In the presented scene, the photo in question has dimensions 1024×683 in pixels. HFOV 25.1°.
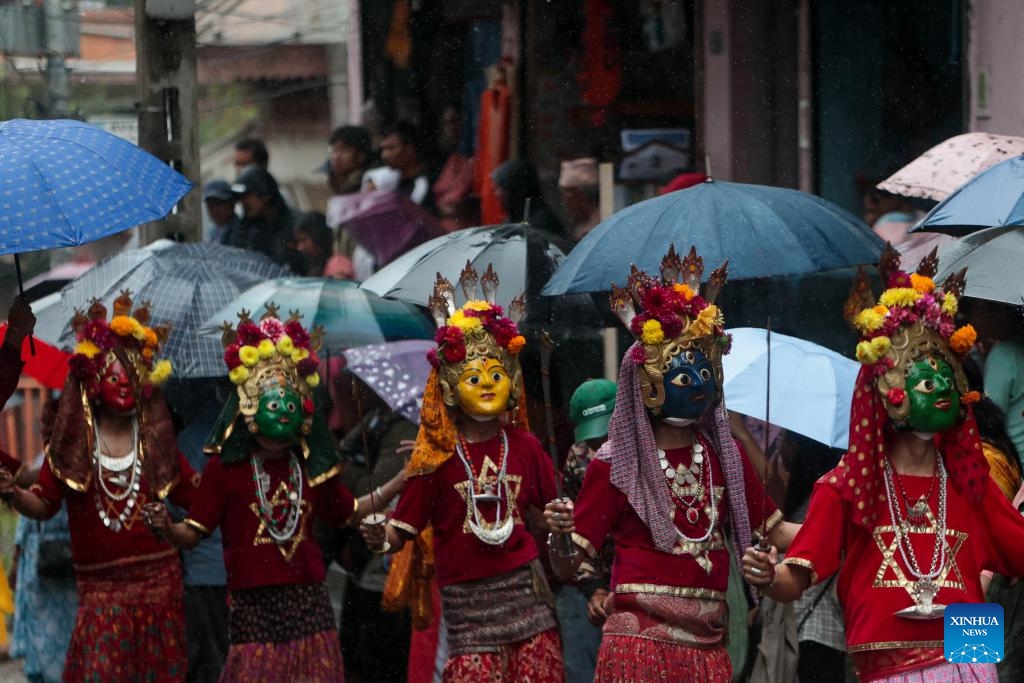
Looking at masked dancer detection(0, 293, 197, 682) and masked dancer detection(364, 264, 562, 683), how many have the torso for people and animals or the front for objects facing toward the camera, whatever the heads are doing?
2

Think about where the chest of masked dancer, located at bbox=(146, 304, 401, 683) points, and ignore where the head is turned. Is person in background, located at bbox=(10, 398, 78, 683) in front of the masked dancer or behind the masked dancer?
behind

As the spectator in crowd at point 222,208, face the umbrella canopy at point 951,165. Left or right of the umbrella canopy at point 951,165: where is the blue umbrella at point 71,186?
right

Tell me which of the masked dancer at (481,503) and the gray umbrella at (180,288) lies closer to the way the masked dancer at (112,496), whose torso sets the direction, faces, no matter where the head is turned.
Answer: the masked dancer

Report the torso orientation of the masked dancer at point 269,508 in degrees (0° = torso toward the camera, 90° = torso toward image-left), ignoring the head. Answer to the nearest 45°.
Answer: approximately 0°

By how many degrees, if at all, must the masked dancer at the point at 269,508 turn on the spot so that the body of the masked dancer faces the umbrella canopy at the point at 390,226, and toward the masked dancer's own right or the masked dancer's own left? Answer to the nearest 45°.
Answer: approximately 180°

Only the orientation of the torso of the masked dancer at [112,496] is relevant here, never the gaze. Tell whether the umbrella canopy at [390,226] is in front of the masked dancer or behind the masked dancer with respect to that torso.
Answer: behind

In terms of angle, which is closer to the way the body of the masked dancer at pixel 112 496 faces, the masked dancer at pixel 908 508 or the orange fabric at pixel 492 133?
the masked dancer

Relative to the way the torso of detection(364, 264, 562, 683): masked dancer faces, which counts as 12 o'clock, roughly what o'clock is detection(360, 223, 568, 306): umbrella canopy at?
The umbrella canopy is roughly at 6 o'clock from the masked dancer.

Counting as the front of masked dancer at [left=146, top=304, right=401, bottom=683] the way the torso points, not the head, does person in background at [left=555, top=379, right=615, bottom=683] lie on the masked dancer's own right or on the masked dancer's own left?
on the masked dancer's own left
